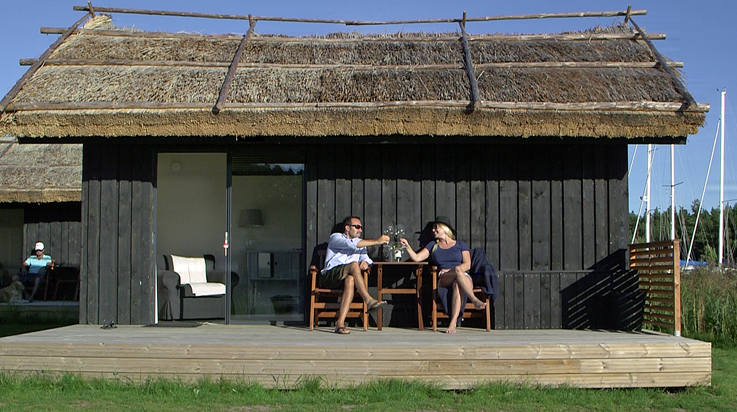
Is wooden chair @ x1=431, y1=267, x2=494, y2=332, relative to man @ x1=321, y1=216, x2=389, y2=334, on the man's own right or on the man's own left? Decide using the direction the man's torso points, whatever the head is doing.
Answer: on the man's own left

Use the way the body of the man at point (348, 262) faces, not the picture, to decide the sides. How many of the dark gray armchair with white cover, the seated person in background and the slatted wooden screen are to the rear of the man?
2

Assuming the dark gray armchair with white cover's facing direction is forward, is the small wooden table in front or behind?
in front

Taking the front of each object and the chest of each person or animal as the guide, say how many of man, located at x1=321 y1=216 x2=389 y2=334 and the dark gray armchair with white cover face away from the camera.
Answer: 0

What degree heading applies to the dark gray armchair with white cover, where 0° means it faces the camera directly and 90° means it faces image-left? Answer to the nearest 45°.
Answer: approximately 315°

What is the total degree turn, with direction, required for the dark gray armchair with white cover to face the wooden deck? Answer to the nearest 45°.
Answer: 0° — it already faces it

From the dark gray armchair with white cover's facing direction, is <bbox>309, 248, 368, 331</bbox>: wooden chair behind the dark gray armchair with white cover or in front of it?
in front

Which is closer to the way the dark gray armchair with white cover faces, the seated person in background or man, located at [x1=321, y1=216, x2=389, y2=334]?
the man

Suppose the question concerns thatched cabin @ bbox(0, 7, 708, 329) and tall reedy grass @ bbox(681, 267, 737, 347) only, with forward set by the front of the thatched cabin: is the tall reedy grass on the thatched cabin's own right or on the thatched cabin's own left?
on the thatched cabin's own left

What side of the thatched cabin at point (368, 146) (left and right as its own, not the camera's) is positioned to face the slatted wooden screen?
left
